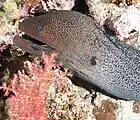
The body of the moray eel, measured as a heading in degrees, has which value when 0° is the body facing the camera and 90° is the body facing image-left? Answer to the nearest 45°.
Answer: approximately 90°

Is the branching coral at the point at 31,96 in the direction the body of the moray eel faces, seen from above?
no
